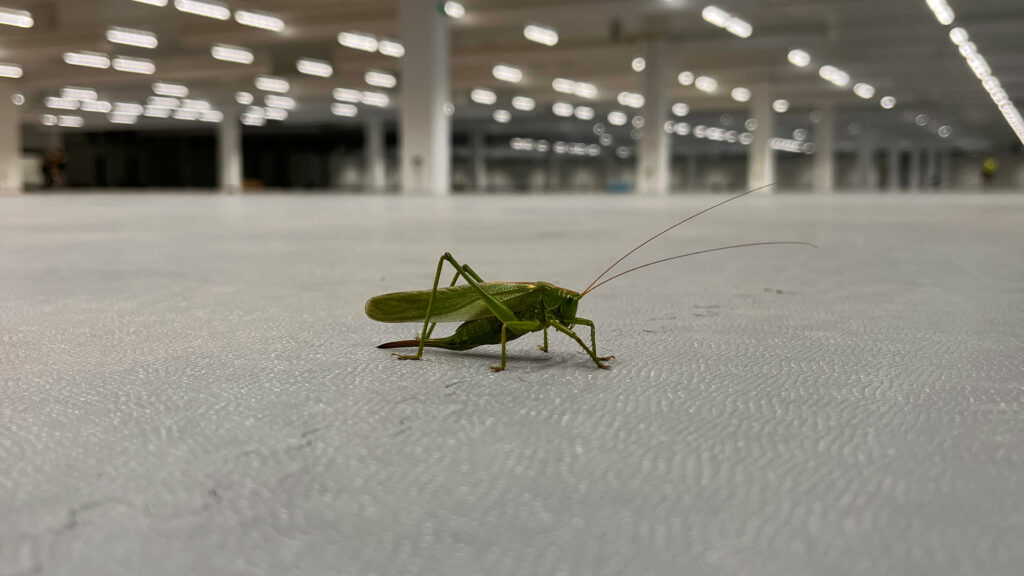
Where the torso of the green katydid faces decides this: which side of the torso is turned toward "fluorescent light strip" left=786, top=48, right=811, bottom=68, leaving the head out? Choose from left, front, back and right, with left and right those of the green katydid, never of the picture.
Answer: left

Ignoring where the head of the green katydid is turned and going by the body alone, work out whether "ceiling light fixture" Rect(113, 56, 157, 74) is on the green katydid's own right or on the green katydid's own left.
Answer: on the green katydid's own left

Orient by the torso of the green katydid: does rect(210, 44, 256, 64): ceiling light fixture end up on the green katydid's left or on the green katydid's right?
on the green katydid's left

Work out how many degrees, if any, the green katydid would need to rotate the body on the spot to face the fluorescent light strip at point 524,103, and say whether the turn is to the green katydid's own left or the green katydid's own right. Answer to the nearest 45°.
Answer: approximately 90° to the green katydid's own left

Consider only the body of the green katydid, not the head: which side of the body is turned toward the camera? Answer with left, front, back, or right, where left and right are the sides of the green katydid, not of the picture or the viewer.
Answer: right

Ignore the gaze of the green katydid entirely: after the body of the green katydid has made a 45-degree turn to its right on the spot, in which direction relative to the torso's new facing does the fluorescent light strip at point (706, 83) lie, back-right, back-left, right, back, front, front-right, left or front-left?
back-left

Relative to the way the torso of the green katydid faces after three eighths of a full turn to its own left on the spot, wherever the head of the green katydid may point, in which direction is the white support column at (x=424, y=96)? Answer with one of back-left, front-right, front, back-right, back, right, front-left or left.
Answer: front-right

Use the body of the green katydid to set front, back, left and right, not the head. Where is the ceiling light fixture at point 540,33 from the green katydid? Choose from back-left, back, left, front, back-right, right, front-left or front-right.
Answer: left

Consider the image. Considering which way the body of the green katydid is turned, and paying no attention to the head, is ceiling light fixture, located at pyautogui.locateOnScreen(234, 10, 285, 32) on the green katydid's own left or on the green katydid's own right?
on the green katydid's own left

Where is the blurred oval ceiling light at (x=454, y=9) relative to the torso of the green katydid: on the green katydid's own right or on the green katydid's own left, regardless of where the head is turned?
on the green katydid's own left

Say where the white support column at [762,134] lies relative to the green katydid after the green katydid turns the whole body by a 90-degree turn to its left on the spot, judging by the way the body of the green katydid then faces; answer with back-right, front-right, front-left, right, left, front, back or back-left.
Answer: front

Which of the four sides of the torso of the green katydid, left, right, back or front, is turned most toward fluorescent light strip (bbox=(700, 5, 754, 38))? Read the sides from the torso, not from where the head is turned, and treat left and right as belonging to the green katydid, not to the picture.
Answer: left

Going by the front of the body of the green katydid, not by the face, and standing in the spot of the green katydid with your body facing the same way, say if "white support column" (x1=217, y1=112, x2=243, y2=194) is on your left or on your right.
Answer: on your left

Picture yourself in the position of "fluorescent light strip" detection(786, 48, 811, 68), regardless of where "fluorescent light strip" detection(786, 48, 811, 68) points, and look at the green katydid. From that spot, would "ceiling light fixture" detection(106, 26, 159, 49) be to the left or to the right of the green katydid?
right
